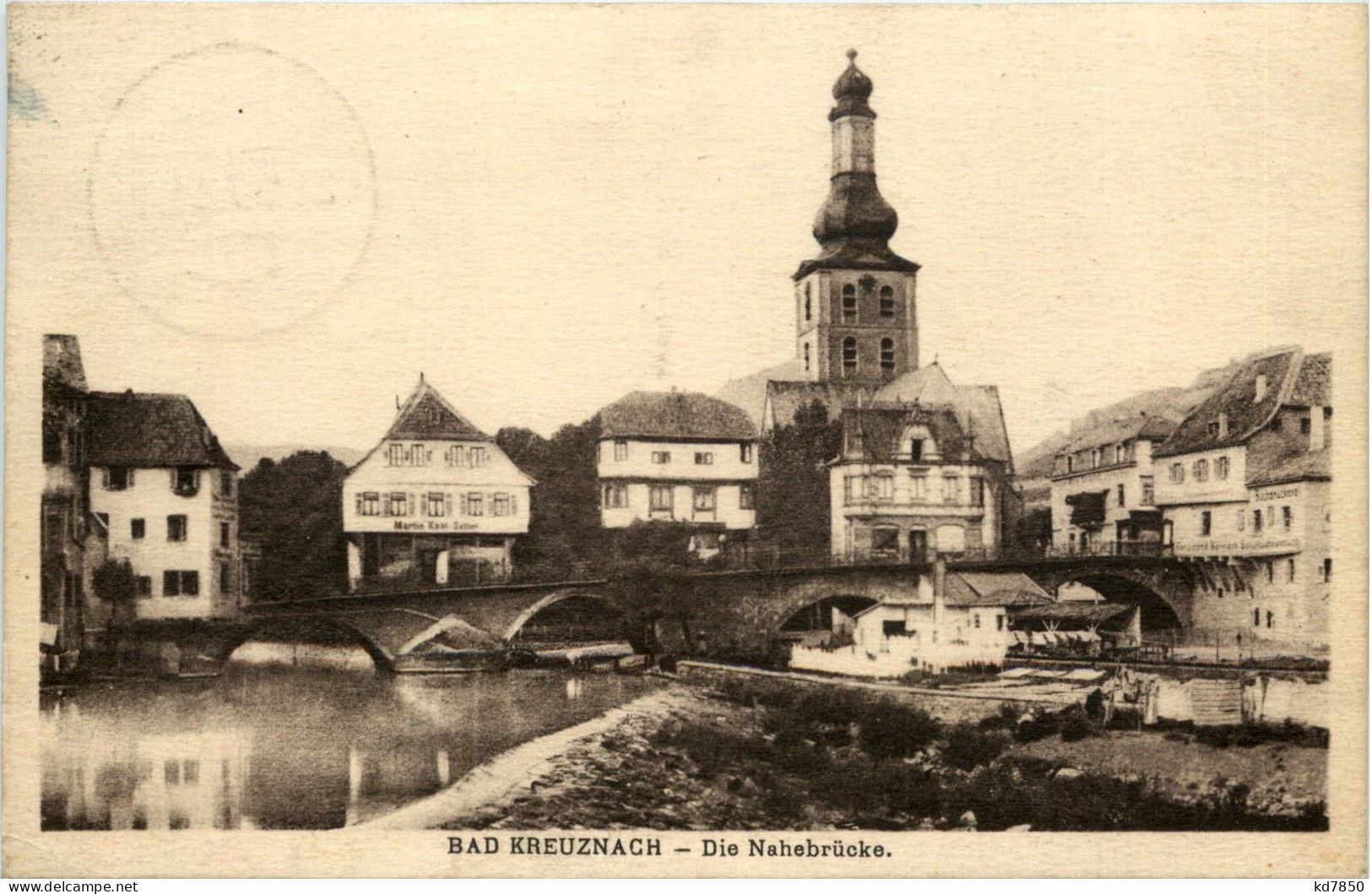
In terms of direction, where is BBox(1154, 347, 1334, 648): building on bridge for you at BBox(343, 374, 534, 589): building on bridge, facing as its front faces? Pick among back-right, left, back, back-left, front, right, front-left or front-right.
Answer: left

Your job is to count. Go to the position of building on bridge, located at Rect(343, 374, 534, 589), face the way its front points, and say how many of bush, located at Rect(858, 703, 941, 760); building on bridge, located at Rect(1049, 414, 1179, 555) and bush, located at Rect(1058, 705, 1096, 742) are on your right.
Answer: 0

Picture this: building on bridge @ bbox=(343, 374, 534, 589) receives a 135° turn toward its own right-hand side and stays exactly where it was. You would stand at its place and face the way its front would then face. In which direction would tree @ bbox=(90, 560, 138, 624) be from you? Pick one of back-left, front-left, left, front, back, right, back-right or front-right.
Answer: front-left

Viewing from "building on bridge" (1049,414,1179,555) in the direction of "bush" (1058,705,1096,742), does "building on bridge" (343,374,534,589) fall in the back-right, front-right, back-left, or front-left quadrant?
front-right

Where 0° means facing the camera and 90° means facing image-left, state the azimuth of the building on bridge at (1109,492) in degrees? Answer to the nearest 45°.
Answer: approximately 45°

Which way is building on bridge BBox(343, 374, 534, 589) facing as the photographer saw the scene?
facing the viewer
